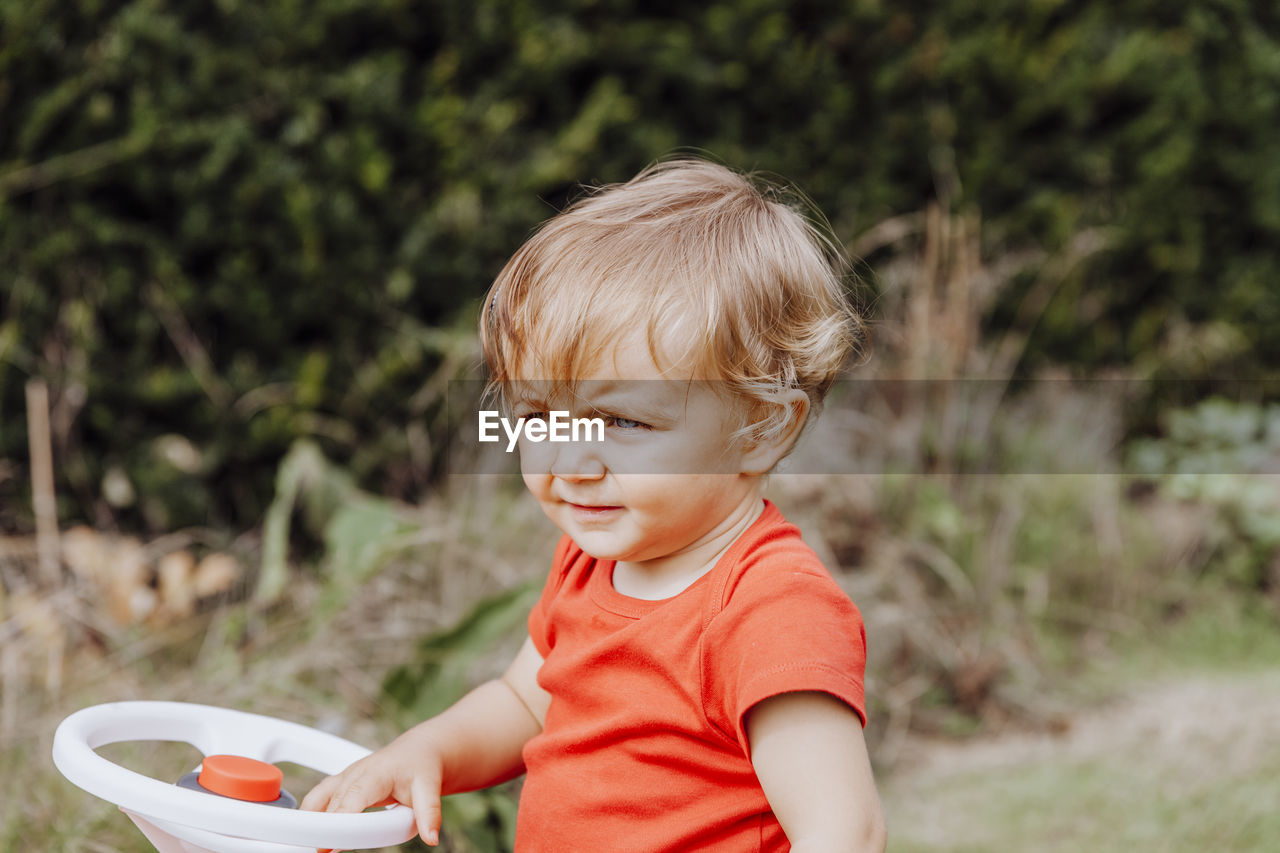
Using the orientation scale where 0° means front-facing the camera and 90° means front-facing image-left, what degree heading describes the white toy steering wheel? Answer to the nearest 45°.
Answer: approximately 270°

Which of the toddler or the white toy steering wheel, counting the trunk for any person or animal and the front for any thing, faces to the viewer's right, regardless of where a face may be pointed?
the white toy steering wheel

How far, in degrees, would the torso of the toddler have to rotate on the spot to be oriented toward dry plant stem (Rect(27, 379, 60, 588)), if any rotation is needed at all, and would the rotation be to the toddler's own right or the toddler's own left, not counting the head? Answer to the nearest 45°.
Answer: approximately 90° to the toddler's own right

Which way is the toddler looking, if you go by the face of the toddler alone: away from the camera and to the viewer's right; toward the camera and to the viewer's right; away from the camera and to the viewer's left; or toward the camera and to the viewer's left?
toward the camera and to the viewer's left

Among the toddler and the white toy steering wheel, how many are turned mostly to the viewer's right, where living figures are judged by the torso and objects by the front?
1

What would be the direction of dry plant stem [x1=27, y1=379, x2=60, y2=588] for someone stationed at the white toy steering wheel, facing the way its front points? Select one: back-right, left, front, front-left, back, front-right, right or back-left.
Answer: left

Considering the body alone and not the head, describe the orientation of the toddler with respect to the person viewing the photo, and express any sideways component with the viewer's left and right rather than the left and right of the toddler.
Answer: facing the viewer and to the left of the viewer
